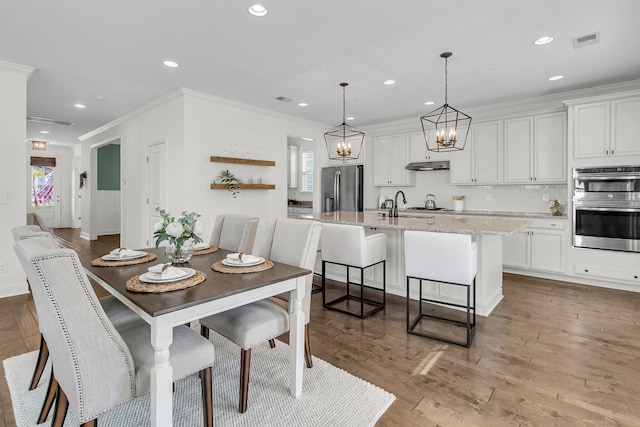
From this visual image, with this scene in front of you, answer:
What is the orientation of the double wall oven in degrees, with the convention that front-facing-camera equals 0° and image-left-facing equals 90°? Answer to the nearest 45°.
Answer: approximately 0°

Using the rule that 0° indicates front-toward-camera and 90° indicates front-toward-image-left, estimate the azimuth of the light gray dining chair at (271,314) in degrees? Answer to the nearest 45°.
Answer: approximately 45°

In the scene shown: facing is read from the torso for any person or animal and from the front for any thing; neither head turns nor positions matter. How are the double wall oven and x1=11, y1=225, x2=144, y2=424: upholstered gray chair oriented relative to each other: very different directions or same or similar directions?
very different directions

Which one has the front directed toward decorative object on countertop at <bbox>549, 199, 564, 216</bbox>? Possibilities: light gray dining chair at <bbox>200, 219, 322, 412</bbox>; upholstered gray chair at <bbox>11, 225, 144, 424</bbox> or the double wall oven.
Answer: the upholstered gray chair

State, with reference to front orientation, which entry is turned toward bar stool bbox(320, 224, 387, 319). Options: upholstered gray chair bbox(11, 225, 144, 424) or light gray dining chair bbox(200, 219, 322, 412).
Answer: the upholstered gray chair

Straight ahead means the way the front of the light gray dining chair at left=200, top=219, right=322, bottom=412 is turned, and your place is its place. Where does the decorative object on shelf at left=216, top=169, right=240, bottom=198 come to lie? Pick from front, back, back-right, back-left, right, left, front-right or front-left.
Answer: back-right

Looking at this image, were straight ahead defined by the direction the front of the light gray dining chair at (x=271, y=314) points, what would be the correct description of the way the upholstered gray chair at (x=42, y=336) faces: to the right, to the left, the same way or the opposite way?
the opposite way

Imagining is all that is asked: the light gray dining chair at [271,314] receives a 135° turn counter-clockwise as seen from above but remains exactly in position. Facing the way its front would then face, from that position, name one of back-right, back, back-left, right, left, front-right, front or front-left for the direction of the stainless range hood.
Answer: front-left

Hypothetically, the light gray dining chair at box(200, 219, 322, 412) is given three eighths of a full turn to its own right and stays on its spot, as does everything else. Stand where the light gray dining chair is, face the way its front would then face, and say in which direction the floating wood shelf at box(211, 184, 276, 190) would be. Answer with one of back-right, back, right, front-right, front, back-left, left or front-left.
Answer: front

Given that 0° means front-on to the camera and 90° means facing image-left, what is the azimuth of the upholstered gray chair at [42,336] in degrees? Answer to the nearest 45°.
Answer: approximately 270°
